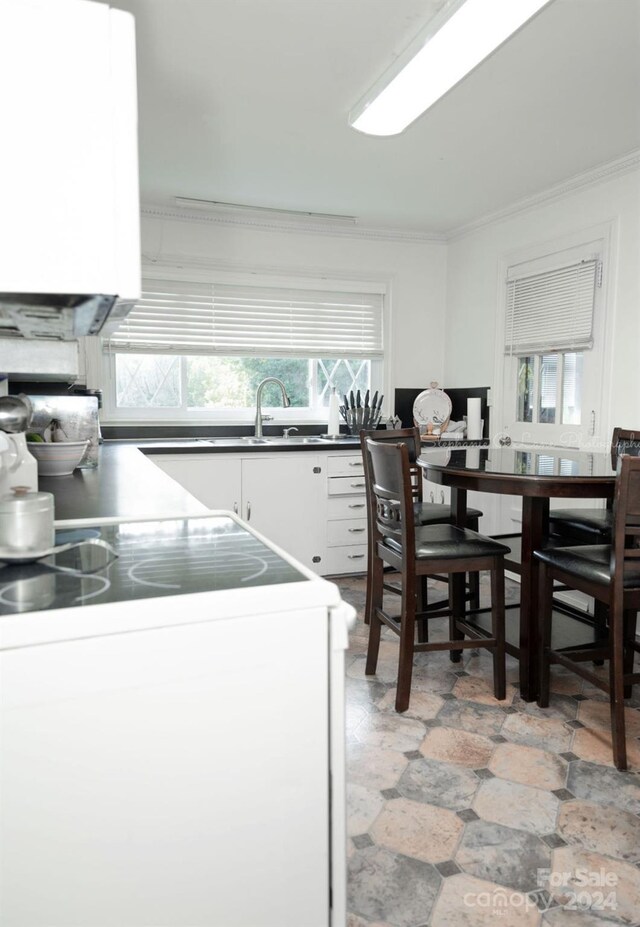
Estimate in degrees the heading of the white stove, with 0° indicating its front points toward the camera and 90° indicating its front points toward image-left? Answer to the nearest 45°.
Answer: approximately 270°

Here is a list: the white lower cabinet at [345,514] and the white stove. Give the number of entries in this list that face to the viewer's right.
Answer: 1

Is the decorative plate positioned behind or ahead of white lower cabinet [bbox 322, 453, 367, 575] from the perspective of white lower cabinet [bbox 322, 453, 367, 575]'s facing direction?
behind
